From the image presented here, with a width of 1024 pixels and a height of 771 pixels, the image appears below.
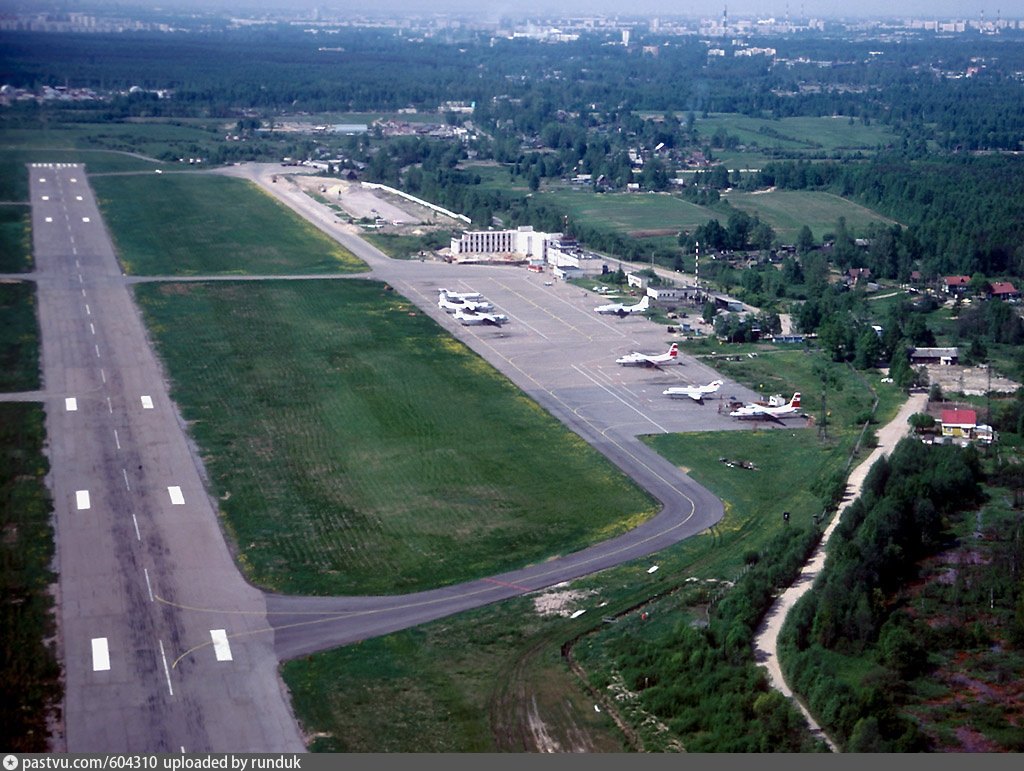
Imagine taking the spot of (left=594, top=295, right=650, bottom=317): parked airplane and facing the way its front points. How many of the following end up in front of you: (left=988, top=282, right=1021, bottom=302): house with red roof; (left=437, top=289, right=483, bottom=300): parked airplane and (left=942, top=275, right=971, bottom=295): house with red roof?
1

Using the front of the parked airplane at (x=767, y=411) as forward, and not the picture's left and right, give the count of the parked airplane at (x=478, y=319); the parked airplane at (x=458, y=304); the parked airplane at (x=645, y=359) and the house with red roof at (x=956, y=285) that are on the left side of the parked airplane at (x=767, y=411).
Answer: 0

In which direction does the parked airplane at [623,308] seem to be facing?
to the viewer's left

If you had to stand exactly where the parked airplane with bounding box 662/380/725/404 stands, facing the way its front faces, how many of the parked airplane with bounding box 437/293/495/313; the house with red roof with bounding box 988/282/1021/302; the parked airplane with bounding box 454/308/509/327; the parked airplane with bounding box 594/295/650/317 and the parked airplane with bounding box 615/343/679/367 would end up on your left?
0

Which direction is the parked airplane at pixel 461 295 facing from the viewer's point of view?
to the viewer's right

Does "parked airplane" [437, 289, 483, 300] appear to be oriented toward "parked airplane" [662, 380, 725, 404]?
no

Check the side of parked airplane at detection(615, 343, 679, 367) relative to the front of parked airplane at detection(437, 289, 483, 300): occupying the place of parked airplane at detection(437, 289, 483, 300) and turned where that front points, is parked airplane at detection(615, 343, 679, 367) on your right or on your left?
on your right

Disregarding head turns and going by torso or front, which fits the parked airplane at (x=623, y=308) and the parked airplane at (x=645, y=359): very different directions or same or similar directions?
same or similar directions

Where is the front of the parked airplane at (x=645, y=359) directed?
to the viewer's left

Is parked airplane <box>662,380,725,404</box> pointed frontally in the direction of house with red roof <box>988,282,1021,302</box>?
no

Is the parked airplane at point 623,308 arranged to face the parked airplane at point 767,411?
no

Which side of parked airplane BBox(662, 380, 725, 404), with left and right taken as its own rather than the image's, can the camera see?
left

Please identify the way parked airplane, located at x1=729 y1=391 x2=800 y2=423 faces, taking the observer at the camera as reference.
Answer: facing to the left of the viewer

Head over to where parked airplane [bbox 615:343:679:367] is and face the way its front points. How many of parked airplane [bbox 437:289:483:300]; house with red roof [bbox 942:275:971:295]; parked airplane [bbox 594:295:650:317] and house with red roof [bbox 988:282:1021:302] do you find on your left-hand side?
0

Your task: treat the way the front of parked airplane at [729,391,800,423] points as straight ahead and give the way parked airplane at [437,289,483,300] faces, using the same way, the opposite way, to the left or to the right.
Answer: the opposite way

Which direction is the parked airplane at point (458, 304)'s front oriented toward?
to the viewer's right
